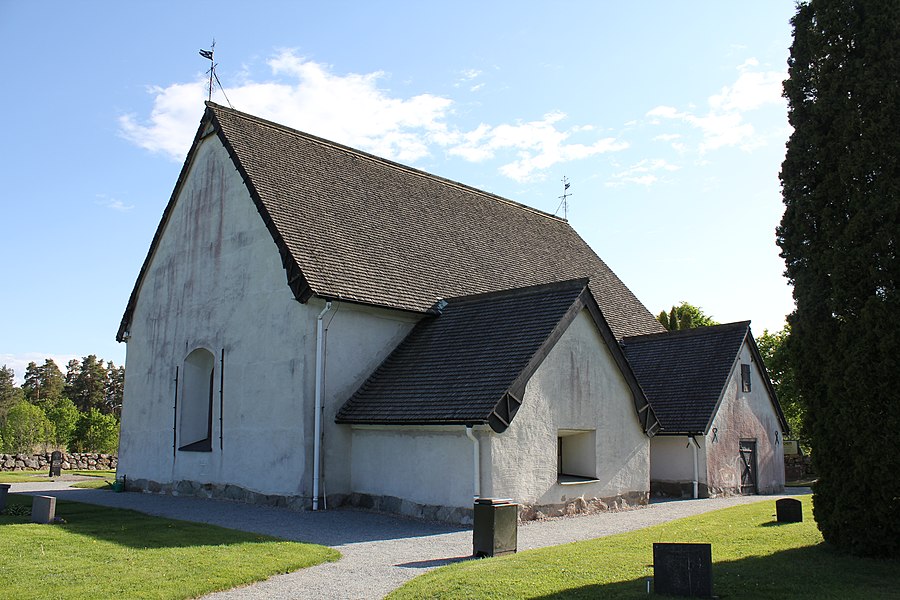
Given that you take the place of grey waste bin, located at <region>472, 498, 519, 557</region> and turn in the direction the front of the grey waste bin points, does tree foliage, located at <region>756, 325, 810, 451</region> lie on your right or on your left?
on your left

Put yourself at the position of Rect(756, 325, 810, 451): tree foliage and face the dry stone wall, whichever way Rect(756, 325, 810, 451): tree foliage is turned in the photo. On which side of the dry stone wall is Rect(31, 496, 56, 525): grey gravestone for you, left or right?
left

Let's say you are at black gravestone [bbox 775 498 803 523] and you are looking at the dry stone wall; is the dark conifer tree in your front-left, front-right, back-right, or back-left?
back-left

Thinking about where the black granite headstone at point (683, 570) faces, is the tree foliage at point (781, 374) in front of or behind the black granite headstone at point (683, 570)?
behind

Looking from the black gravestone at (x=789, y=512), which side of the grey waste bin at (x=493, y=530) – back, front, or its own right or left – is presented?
left

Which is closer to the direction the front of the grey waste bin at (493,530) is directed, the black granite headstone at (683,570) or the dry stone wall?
the black granite headstone

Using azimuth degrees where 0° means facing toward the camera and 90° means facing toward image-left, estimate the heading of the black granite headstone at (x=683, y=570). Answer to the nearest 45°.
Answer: approximately 0°

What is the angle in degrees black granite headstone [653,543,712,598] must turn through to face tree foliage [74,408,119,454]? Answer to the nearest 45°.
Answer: approximately 135° to its right

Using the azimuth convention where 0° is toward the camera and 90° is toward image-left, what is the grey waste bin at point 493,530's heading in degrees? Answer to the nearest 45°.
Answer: approximately 315°
